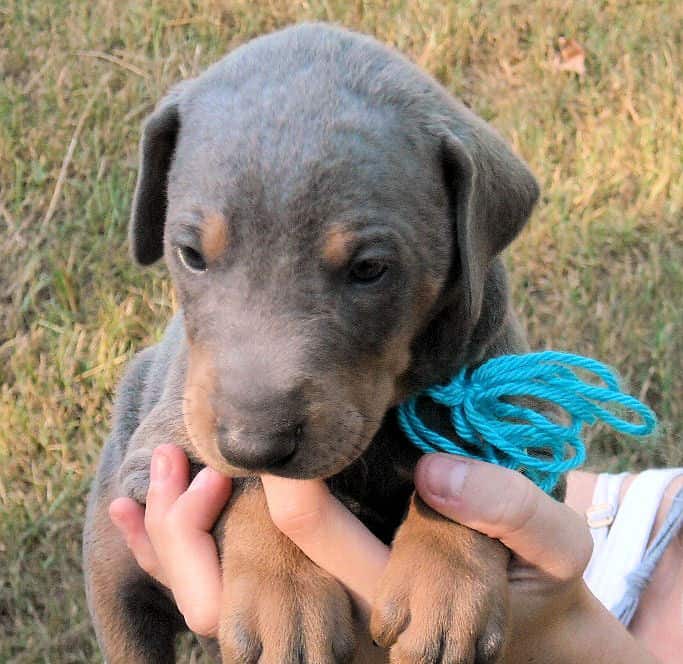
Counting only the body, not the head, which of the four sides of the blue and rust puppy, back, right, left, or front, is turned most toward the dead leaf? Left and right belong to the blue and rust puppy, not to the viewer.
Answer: back

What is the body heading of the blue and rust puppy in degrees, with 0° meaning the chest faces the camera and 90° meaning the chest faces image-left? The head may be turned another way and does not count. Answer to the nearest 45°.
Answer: approximately 0°
